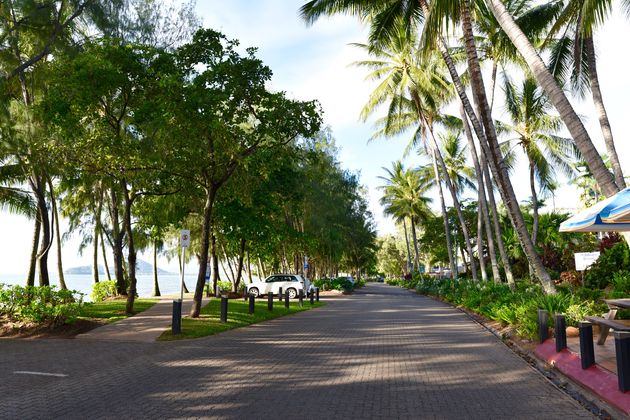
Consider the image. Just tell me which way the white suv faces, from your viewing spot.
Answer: facing away from the viewer and to the left of the viewer

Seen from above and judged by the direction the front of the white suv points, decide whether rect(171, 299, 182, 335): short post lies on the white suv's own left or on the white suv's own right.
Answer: on the white suv's own left

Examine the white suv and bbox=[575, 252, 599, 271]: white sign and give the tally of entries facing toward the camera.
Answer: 1

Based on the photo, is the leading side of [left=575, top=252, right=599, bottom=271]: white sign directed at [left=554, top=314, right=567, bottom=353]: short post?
yes

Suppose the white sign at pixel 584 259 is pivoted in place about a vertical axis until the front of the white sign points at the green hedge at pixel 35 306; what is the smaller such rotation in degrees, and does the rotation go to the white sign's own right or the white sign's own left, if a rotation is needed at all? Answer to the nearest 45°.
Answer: approximately 45° to the white sign's own right

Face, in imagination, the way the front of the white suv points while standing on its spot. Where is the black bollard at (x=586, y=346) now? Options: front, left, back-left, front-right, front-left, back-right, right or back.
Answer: back-left

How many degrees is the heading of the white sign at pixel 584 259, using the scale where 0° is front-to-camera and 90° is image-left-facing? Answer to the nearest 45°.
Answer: approximately 0°
